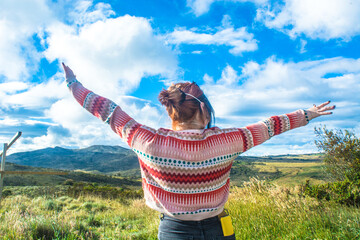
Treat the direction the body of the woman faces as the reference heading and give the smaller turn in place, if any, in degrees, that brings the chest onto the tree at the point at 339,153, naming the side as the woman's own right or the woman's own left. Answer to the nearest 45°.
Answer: approximately 45° to the woman's own right

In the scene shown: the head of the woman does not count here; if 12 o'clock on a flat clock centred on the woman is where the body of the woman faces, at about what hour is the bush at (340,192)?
The bush is roughly at 1 o'clock from the woman.

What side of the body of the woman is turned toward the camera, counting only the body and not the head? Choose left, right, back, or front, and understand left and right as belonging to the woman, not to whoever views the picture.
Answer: back
